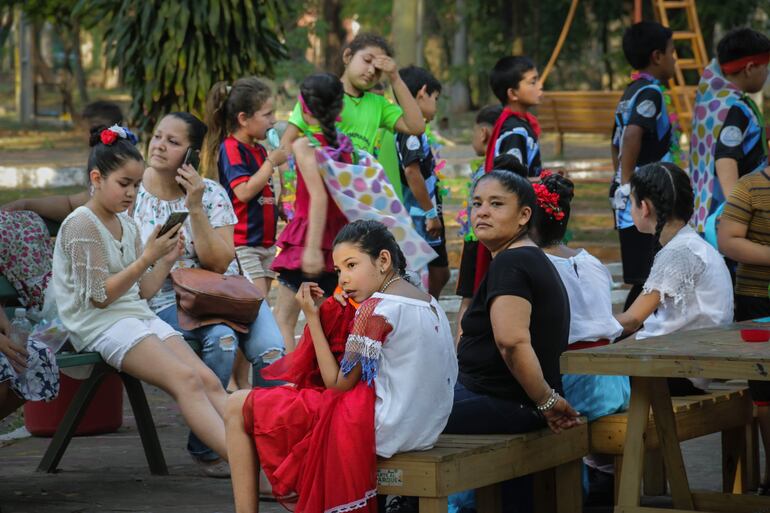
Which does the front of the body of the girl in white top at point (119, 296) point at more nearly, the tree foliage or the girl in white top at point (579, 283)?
the girl in white top

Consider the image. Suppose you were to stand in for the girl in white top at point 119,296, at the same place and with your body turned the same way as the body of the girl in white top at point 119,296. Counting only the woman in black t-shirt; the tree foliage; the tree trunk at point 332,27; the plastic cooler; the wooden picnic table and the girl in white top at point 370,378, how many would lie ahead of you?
3

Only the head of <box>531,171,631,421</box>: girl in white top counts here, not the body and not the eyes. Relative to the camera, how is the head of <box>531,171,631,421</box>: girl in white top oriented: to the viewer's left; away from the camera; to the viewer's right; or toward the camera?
away from the camera

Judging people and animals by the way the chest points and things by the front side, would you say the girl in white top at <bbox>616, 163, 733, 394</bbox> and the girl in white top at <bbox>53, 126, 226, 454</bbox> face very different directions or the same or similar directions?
very different directions

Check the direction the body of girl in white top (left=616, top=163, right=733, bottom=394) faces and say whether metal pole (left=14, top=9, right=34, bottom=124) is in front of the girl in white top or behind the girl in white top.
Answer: in front

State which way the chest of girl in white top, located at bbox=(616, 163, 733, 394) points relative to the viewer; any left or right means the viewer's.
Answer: facing away from the viewer and to the left of the viewer

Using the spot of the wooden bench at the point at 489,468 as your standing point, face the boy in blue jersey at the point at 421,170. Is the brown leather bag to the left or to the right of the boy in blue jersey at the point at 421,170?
left

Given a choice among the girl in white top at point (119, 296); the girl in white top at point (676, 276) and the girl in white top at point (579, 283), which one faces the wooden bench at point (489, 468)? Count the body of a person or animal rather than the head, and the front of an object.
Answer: the girl in white top at point (119, 296)

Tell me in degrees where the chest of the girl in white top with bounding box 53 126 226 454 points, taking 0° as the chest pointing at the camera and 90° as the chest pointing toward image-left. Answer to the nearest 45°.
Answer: approximately 315°

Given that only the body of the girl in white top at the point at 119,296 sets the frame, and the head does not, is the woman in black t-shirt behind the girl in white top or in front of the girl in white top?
in front
